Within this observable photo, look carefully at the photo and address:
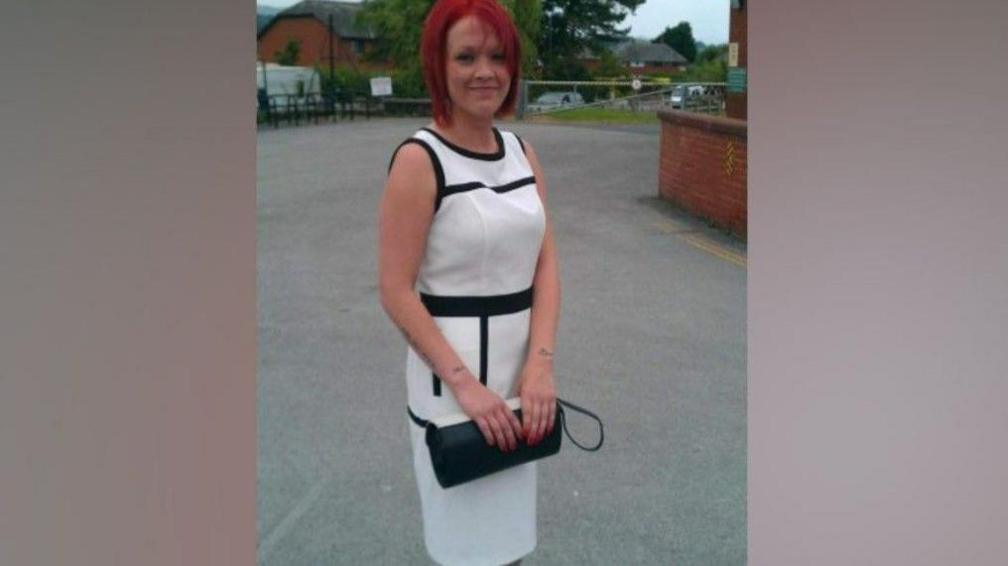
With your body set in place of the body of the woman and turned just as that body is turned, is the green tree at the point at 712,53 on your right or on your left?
on your left

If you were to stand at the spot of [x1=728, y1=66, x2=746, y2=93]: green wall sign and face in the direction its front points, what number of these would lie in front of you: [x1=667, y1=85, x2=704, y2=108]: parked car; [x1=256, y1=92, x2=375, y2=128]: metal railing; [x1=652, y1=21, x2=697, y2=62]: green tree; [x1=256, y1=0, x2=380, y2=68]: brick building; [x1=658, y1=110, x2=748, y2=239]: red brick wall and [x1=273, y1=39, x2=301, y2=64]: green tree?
1

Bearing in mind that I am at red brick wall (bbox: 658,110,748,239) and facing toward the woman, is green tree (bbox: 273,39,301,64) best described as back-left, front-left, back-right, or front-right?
back-right

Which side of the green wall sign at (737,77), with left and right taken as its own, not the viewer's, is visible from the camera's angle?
front

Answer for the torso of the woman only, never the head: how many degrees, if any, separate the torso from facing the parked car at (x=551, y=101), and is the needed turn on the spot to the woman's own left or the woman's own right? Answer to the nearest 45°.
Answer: approximately 135° to the woman's own left

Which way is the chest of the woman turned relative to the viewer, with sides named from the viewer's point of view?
facing the viewer and to the right of the viewer

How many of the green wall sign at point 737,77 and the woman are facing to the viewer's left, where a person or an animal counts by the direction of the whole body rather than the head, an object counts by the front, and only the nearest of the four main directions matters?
0

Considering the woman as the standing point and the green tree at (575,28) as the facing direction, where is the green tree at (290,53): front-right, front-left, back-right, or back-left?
front-left

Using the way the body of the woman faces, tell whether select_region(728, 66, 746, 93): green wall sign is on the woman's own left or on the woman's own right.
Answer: on the woman's own left

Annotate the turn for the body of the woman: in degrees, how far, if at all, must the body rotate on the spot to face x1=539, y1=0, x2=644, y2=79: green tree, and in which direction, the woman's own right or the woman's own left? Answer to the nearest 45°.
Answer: approximately 135° to the woman's own left

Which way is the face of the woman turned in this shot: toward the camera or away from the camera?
toward the camera

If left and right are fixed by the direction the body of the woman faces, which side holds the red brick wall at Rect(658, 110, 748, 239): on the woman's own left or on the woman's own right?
on the woman's own left
